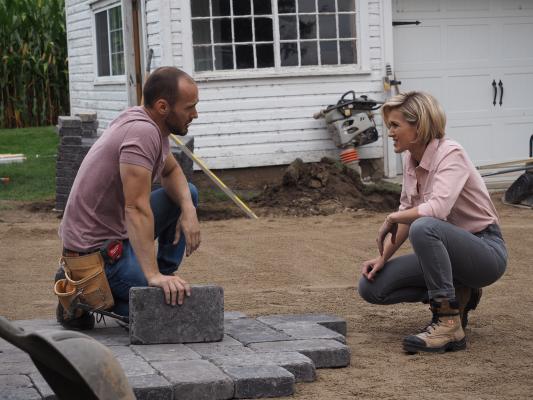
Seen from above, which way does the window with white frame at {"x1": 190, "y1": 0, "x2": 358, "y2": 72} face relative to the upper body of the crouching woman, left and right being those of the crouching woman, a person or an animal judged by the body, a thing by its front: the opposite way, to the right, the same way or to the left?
to the left

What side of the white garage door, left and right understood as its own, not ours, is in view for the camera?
front

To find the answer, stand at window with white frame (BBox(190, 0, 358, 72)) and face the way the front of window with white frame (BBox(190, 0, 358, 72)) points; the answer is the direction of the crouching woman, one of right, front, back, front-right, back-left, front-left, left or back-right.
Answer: front

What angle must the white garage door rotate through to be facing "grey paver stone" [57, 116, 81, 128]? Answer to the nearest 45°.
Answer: approximately 45° to its right

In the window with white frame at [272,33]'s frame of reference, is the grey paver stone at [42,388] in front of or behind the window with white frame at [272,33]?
in front

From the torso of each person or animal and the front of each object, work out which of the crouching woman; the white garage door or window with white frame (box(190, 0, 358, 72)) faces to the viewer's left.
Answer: the crouching woman

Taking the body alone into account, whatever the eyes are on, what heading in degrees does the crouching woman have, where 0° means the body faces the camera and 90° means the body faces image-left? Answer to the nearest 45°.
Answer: approximately 90°

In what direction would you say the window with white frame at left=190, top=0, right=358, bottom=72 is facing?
toward the camera

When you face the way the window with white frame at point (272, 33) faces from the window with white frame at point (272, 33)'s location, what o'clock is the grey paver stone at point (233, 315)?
The grey paver stone is roughly at 12 o'clock from the window with white frame.

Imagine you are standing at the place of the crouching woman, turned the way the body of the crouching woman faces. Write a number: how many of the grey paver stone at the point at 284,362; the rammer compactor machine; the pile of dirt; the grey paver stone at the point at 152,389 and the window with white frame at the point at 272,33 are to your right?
3

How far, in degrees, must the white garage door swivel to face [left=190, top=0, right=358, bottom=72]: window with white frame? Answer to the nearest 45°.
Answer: approximately 45° to its right

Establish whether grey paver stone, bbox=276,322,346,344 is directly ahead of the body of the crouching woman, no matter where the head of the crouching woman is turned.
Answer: yes

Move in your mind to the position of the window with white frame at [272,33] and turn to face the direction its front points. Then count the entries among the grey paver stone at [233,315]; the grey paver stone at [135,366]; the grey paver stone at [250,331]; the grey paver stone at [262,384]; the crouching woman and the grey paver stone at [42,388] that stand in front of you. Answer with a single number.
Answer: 6

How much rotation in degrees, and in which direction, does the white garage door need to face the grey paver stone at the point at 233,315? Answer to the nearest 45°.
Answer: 0° — it already faces it

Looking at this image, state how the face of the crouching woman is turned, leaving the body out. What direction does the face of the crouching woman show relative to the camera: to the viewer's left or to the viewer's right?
to the viewer's left
